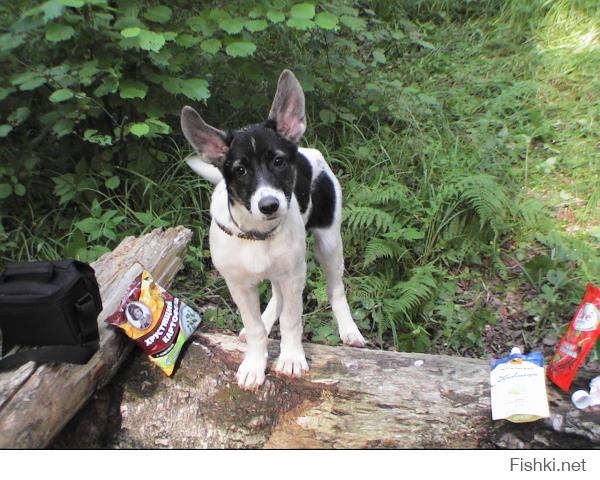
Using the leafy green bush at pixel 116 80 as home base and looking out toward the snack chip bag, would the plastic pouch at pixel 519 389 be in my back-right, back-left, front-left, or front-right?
front-left

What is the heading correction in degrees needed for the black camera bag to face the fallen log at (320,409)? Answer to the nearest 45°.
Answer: approximately 45° to its left

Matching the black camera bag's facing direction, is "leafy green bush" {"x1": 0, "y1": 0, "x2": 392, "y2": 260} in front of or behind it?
behind

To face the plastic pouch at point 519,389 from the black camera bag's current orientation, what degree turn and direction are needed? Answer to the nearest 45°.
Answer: approximately 45° to its left

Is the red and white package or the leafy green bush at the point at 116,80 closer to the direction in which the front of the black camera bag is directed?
the red and white package

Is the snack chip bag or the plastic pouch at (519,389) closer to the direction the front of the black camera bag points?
the plastic pouch

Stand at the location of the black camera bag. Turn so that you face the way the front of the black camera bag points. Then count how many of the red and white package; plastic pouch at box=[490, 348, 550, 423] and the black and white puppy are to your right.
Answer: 0

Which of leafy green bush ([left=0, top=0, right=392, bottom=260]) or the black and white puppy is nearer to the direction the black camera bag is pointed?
the black and white puppy

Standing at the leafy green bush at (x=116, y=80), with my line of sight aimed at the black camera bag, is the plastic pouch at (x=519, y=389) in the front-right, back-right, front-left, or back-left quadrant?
front-left

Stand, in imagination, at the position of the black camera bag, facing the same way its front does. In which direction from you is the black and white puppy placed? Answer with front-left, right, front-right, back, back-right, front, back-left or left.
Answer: left

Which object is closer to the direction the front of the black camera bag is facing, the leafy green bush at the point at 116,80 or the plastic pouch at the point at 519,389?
the plastic pouch

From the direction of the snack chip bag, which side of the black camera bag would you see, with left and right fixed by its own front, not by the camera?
left

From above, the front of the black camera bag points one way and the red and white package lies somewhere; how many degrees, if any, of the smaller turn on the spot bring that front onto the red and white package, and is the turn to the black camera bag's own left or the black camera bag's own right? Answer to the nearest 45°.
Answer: approximately 45° to the black camera bag's own left

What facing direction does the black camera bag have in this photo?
toward the camera

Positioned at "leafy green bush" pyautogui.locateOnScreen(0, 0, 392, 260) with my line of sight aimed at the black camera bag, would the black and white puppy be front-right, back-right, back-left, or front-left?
front-left
